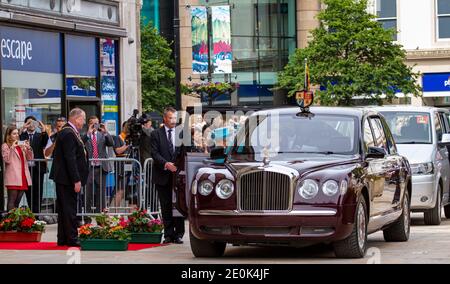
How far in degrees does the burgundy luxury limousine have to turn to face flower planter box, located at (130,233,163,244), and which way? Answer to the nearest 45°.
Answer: approximately 90° to its right

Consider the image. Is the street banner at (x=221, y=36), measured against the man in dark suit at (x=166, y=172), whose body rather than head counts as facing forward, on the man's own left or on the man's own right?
on the man's own left

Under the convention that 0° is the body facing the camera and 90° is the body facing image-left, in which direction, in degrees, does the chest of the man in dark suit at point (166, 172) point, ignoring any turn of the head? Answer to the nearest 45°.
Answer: approximately 315°

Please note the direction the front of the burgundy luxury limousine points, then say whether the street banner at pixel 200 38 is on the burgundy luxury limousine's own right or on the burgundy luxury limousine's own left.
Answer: on the burgundy luxury limousine's own right

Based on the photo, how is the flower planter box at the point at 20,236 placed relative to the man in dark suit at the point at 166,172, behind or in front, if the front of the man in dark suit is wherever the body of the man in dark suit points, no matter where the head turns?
behind

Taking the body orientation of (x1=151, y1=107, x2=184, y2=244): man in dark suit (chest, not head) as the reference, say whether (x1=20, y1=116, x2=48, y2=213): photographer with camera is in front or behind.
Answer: behind

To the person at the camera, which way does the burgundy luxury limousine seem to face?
facing the viewer and to the left of the viewer

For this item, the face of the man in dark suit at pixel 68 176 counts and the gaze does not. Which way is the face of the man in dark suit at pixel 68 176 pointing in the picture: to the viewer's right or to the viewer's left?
to the viewer's right

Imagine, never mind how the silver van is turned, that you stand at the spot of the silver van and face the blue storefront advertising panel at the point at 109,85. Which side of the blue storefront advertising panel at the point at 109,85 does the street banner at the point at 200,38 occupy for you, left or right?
right
